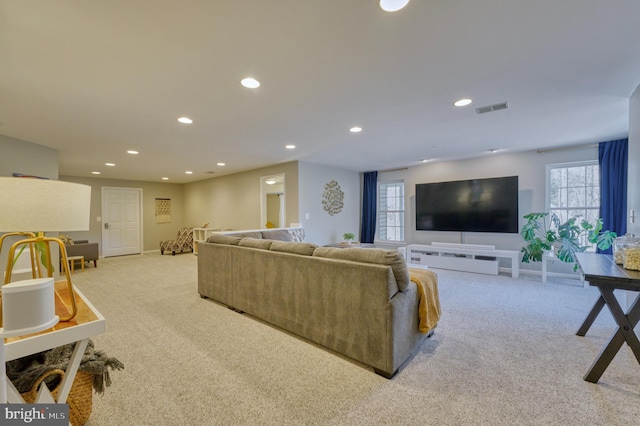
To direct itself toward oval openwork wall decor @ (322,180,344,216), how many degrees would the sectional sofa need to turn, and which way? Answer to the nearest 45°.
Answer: approximately 45° to its left

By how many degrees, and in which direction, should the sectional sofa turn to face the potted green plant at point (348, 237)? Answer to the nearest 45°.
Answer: approximately 45° to its left

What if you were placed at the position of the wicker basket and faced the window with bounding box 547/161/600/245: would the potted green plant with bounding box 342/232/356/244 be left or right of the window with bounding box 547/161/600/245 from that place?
left

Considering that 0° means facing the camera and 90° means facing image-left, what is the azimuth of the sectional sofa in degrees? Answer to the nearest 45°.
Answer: approximately 225°

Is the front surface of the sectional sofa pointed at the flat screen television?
yes

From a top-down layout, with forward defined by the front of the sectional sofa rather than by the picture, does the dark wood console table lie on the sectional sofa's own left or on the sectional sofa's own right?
on the sectional sofa's own right

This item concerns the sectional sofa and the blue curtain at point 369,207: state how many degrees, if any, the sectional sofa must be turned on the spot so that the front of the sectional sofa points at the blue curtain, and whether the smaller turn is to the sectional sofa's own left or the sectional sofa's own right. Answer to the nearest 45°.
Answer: approximately 45° to the sectional sofa's own left

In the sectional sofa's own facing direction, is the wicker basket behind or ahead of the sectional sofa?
behind
